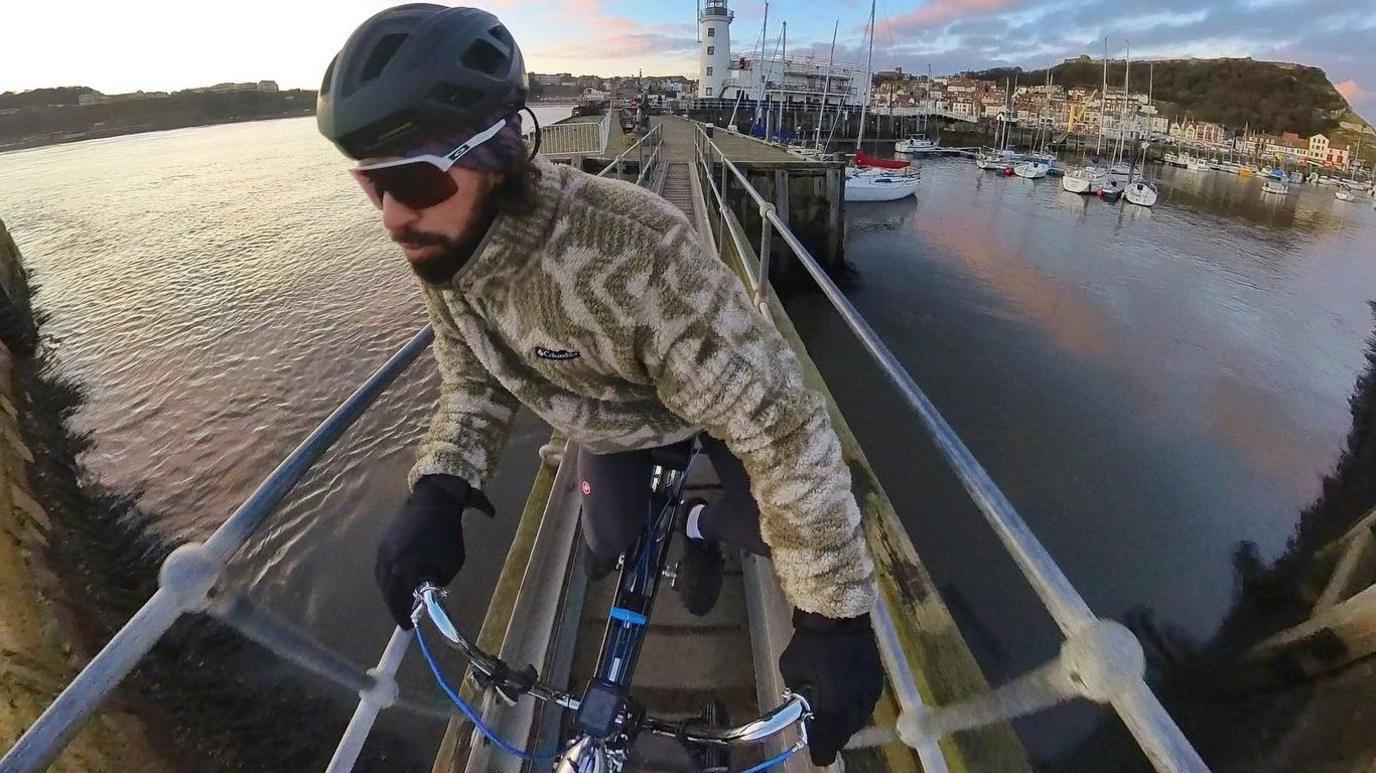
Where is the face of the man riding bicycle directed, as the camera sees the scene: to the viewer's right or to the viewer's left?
to the viewer's left

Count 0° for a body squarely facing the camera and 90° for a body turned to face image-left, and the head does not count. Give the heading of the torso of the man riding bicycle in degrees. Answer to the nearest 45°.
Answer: approximately 45°

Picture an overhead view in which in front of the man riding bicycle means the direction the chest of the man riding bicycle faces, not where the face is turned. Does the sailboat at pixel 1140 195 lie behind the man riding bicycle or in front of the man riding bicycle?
behind

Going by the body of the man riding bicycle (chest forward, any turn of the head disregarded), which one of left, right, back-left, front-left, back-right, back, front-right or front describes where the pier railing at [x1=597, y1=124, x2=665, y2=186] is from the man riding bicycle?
back-right

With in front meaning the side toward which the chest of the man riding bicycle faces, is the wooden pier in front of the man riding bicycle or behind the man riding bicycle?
behind

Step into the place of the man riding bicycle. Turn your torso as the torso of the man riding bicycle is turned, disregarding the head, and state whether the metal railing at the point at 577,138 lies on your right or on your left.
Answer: on your right

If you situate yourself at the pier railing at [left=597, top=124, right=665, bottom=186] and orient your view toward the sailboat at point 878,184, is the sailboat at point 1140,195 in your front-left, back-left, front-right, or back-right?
front-right

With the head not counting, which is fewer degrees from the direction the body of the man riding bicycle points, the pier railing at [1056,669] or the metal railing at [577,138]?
the pier railing
